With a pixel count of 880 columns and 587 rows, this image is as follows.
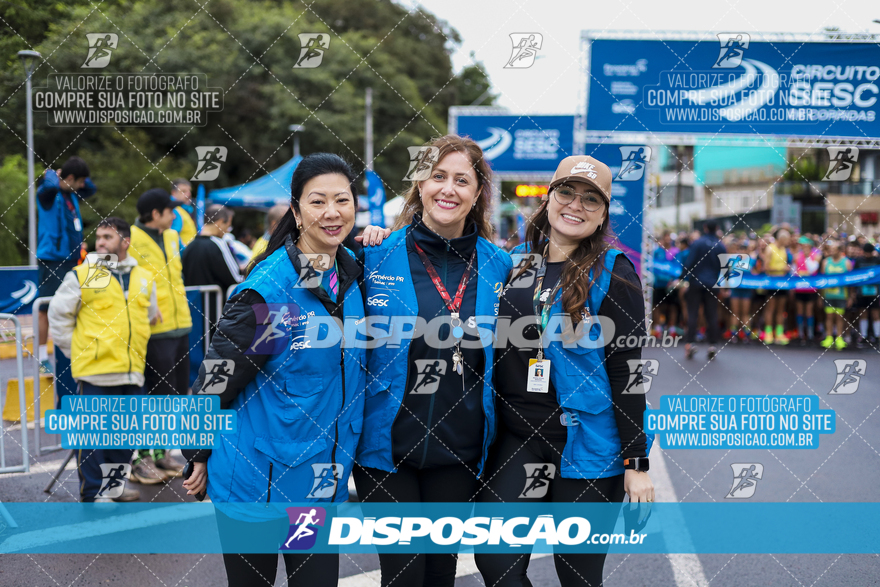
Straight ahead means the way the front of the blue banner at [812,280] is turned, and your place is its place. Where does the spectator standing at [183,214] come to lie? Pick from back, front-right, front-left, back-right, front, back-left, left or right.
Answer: front-right

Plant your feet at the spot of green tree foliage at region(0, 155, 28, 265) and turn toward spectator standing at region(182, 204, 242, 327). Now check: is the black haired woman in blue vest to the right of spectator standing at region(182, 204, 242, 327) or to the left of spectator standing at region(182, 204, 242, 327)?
right

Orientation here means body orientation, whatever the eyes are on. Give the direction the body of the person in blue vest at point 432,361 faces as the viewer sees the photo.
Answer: toward the camera

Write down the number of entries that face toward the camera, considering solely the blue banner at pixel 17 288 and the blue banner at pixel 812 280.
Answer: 2

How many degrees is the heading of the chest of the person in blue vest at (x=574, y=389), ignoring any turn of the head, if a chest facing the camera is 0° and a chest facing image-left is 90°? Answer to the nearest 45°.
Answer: approximately 45°

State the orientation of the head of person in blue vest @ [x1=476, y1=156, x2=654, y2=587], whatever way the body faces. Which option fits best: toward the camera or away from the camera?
toward the camera

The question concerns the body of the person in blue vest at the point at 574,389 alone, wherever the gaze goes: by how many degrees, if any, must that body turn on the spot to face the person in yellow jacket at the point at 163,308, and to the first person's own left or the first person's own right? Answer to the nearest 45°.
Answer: approximately 90° to the first person's own right

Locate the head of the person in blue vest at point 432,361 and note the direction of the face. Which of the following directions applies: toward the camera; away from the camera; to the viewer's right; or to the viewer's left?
toward the camera

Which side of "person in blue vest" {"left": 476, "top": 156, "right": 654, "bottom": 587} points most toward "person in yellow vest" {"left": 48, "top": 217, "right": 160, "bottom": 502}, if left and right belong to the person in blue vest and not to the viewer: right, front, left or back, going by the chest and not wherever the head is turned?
right
